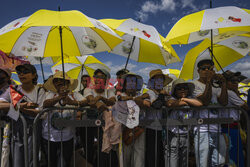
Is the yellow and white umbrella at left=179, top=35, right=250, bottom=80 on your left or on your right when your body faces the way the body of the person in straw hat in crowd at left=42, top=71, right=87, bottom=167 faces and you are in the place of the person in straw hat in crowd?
on your left

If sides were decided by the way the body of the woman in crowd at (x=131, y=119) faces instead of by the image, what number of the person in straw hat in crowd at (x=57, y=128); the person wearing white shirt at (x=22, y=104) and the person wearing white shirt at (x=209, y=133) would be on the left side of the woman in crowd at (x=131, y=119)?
1

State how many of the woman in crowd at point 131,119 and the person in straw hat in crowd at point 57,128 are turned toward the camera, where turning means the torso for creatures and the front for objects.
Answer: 2

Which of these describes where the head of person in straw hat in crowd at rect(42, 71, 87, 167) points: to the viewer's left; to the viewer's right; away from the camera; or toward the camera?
toward the camera

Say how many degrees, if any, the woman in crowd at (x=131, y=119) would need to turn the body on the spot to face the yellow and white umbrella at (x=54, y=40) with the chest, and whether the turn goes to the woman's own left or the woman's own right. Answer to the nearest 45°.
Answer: approximately 135° to the woman's own right

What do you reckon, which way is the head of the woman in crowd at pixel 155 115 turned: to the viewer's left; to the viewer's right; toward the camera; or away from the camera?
toward the camera

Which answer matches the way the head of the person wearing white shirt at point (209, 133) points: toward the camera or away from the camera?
toward the camera

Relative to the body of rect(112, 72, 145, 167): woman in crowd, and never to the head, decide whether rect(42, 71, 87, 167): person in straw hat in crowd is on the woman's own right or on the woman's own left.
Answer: on the woman's own right

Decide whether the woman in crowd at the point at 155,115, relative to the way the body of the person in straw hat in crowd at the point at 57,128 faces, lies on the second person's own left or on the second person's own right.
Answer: on the second person's own left

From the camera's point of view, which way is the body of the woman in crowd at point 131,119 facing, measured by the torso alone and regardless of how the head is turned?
toward the camera

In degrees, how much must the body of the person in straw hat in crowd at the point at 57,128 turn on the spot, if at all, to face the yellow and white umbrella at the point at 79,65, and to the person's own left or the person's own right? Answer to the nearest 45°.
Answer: approximately 180°

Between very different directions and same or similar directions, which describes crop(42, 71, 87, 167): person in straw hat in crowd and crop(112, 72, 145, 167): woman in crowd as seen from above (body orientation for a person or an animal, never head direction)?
same or similar directions

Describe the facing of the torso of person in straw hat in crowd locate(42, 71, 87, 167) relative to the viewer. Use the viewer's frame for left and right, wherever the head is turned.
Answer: facing the viewer
